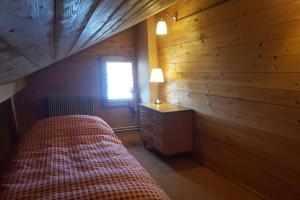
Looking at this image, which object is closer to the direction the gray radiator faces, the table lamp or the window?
the table lamp

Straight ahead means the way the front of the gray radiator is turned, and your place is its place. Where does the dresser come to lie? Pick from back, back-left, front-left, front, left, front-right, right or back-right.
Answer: front-left

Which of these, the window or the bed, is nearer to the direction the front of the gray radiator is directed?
the bed

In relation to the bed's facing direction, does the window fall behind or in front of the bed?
behind

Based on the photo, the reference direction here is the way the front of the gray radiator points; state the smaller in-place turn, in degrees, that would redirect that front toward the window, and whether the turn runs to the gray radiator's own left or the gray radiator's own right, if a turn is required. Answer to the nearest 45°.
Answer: approximately 90° to the gray radiator's own left

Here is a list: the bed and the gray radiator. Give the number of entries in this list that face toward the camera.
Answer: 2

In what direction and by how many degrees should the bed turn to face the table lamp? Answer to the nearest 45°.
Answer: approximately 135° to its left

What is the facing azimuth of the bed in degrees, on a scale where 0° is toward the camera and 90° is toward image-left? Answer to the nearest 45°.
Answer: approximately 0°

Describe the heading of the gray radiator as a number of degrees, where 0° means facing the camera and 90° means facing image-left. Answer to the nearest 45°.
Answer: approximately 0°

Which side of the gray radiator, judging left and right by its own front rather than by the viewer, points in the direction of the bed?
front
